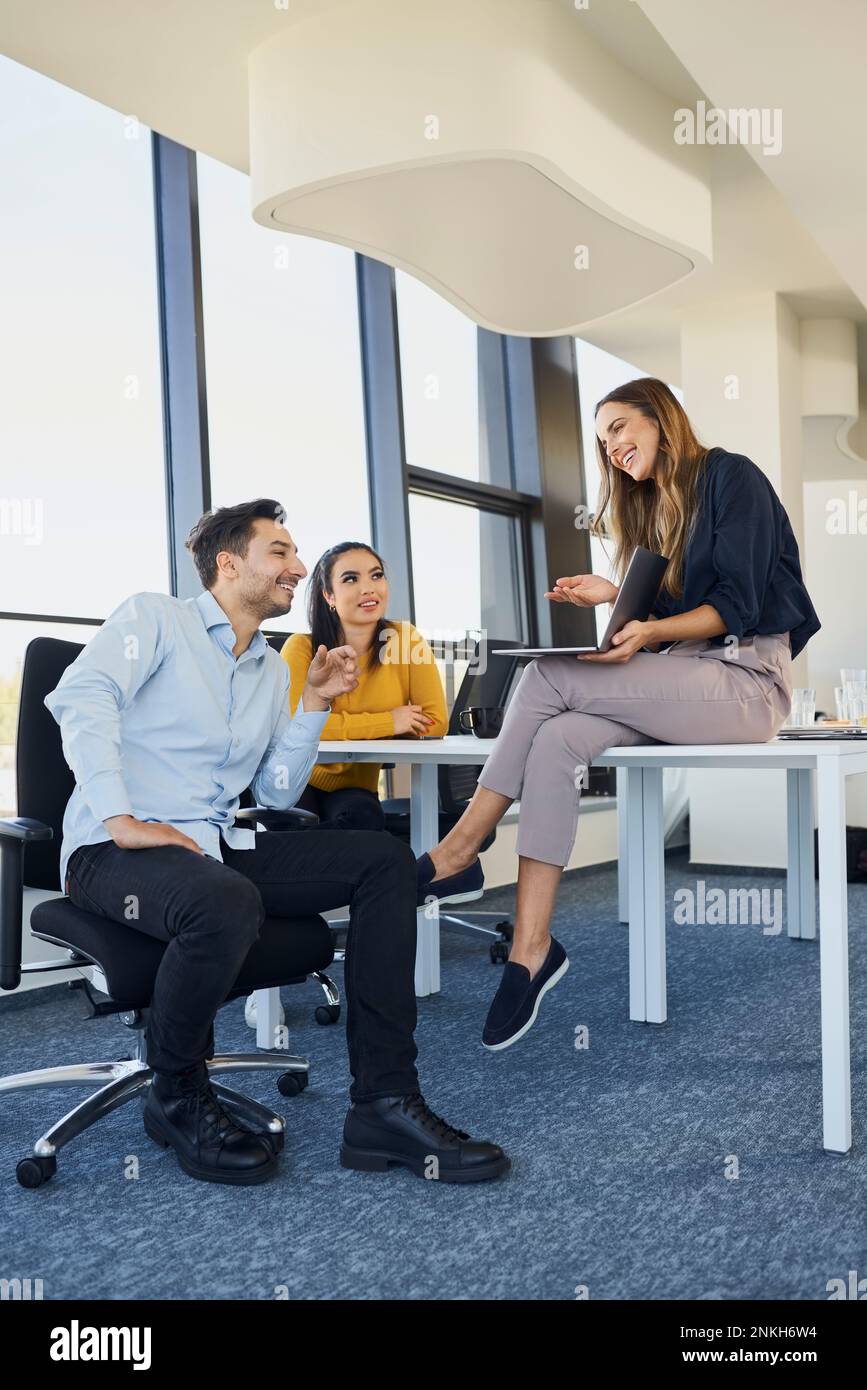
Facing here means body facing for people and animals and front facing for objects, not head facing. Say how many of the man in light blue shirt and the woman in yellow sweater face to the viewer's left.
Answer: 0

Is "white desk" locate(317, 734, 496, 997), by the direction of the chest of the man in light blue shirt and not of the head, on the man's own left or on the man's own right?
on the man's own left

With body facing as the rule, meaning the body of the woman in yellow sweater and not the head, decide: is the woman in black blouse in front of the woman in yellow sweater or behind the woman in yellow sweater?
in front

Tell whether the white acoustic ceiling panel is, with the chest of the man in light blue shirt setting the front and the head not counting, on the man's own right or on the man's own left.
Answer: on the man's own left

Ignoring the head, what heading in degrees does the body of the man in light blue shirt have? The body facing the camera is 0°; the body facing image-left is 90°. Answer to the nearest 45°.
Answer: approximately 315°

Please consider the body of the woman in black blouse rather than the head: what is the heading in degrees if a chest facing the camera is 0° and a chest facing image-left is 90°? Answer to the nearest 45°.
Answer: approximately 90°

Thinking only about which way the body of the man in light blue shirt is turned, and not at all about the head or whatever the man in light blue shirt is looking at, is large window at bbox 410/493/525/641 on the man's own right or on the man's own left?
on the man's own left

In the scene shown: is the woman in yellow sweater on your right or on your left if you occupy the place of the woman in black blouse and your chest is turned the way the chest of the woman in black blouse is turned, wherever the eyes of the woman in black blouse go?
on your right

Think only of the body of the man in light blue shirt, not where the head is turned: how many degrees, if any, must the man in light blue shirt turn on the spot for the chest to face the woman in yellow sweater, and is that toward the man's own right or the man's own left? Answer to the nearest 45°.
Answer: approximately 135° to the man's own left

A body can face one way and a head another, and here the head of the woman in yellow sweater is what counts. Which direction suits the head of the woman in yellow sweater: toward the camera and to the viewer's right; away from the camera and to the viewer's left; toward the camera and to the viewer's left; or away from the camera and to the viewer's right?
toward the camera and to the viewer's right

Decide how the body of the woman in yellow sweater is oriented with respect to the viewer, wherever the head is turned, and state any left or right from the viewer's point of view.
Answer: facing the viewer and to the right of the viewer

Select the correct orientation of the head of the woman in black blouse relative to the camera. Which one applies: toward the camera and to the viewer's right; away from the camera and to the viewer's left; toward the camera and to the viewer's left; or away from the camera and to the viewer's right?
toward the camera and to the viewer's left

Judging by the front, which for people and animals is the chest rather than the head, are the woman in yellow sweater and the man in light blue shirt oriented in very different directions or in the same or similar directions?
same or similar directions
